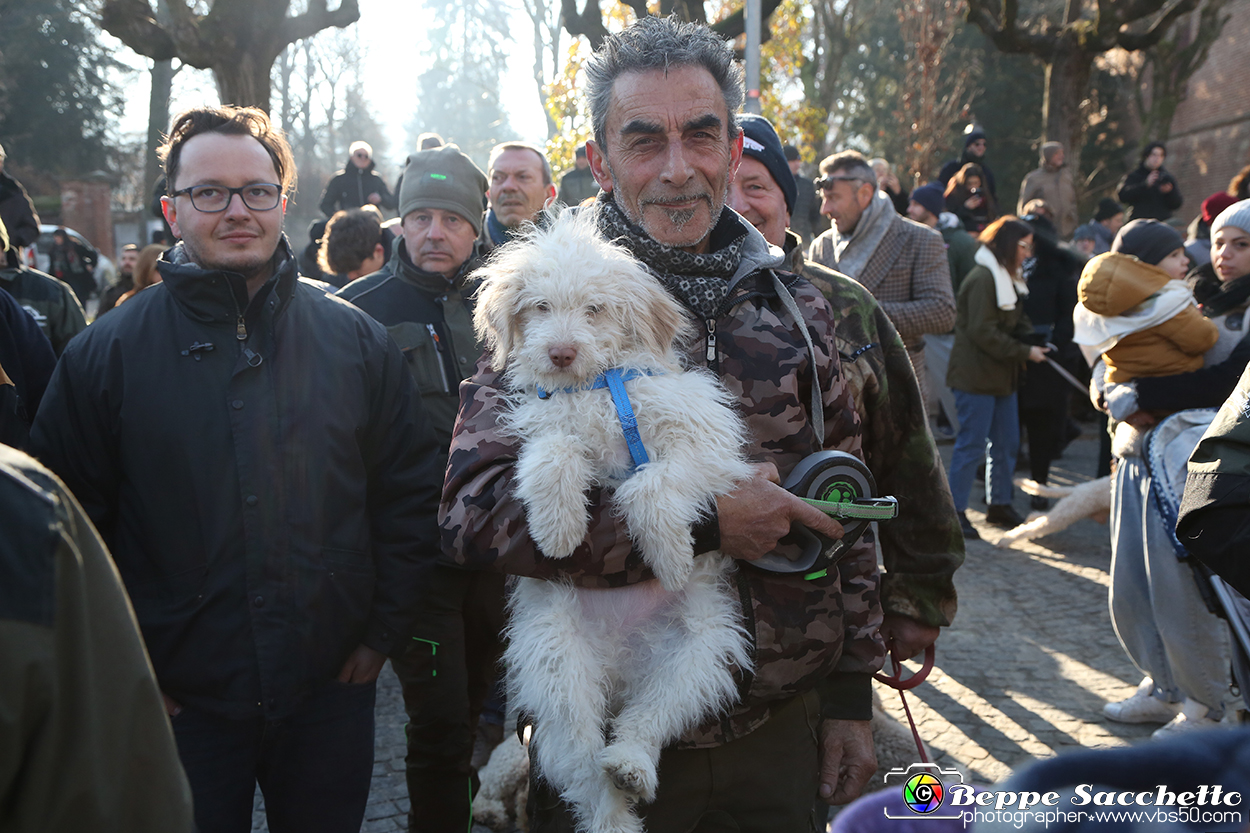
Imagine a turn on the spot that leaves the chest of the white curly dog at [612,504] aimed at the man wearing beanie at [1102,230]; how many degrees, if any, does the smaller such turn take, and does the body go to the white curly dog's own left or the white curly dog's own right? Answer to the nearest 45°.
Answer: approximately 135° to the white curly dog's own left

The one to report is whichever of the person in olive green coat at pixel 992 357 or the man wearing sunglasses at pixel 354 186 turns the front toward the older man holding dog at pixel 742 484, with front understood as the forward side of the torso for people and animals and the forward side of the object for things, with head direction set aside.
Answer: the man wearing sunglasses

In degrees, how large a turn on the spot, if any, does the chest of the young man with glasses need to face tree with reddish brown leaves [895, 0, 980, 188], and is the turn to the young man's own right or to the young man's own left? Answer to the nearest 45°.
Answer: approximately 135° to the young man's own left

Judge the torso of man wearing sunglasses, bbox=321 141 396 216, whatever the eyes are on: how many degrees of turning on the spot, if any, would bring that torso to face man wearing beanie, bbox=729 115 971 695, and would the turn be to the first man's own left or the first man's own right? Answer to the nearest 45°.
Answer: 0° — they already face them

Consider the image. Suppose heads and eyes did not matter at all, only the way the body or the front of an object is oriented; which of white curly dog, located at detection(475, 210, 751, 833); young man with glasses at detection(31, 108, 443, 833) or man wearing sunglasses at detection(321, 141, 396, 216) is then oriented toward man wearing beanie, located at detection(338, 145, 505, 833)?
the man wearing sunglasses

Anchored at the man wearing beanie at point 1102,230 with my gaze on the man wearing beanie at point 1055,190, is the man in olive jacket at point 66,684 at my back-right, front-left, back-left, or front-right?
back-left
